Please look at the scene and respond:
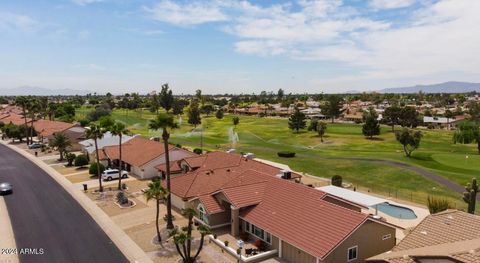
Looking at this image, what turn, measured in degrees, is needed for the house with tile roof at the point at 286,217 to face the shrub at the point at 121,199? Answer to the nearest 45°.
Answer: approximately 90° to its right

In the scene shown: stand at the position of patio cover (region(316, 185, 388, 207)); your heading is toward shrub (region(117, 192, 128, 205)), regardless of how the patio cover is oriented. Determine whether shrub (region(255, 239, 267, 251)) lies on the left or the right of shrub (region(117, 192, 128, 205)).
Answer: left

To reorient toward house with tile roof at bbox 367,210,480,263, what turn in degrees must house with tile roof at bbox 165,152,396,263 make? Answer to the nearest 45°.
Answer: approximately 90° to its left

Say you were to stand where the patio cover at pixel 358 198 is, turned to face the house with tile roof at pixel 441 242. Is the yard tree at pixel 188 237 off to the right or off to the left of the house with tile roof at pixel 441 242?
right

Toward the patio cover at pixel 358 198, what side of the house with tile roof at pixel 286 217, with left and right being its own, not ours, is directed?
back

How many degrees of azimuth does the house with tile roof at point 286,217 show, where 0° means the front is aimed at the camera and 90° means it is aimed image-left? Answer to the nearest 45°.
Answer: approximately 45°

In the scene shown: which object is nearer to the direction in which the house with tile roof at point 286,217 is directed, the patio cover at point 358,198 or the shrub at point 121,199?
the shrub

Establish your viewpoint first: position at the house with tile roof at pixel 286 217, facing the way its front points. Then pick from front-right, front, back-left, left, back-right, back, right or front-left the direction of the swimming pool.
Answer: back

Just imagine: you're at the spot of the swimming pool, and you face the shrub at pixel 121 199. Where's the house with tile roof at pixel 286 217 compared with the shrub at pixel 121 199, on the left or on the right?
left

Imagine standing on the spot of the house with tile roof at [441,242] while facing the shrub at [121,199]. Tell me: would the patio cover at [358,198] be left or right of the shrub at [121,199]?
right
